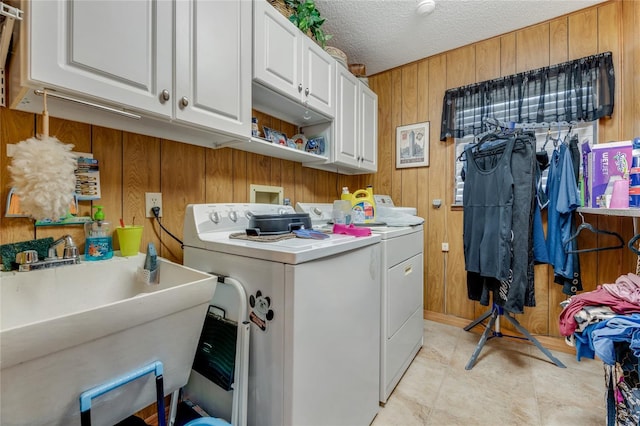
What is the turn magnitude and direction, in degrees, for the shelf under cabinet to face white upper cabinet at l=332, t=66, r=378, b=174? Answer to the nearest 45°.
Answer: approximately 90° to its left

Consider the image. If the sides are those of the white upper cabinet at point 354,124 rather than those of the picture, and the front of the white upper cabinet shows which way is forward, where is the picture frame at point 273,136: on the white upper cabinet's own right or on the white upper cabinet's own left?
on the white upper cabinet's own right

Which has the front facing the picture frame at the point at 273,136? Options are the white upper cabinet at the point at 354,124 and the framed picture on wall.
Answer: the framed picture on wall

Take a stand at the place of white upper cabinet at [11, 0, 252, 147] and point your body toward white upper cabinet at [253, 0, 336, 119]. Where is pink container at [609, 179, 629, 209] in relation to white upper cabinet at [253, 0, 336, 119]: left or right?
right

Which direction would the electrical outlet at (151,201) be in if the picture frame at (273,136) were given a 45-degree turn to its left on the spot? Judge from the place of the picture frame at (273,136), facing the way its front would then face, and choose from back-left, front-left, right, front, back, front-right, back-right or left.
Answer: back-right

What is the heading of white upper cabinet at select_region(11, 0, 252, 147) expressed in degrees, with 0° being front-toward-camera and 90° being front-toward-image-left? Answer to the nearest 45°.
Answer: approximately 315°

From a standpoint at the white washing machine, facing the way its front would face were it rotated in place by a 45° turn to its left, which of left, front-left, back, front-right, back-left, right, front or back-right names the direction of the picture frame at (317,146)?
left

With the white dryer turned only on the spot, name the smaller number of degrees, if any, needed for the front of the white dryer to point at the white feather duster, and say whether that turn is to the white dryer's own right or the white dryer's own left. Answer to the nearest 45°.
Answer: approximately 90° to the white dryer's own right
